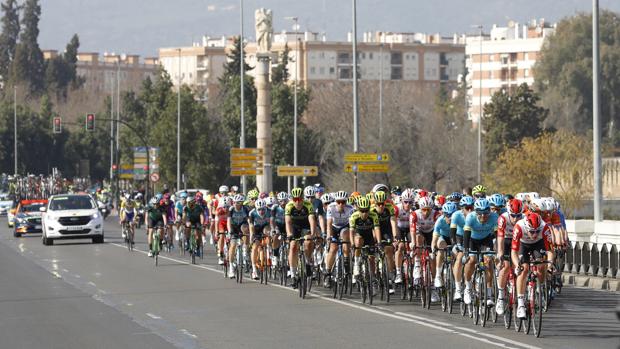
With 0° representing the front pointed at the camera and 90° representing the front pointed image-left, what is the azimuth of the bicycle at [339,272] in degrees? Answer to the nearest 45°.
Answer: approximately 0°

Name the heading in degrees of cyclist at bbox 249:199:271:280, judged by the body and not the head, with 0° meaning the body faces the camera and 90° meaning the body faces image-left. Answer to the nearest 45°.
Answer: approximately 0°

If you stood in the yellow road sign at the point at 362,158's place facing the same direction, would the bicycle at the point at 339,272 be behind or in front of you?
in front

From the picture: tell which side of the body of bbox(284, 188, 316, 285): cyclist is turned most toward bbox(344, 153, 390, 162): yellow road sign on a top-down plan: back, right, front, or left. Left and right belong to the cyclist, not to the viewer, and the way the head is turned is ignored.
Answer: back

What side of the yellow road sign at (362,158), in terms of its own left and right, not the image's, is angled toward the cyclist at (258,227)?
front

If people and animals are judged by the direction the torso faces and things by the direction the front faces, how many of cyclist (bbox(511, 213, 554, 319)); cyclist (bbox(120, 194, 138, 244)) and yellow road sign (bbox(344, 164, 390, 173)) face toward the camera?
3

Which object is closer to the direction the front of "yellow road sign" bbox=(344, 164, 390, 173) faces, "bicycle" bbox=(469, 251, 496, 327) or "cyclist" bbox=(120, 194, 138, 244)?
the bicycle

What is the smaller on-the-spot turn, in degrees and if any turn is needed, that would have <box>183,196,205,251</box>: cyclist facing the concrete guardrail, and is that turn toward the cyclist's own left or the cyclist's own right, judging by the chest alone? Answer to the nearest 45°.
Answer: approximately 45° to the cyclist's own left

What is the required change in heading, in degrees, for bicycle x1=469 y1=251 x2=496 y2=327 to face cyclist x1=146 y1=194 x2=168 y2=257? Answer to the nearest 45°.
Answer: approximately 135° to its right

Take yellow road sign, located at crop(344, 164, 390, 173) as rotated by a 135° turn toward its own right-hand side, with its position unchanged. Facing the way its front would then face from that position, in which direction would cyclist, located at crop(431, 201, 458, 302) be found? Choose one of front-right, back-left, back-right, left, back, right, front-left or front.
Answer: back-left

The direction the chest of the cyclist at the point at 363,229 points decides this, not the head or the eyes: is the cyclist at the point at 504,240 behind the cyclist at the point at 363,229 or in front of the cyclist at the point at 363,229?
in front

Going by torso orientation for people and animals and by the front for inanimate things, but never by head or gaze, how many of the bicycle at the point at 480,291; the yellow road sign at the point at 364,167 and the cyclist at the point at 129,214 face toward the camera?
3
